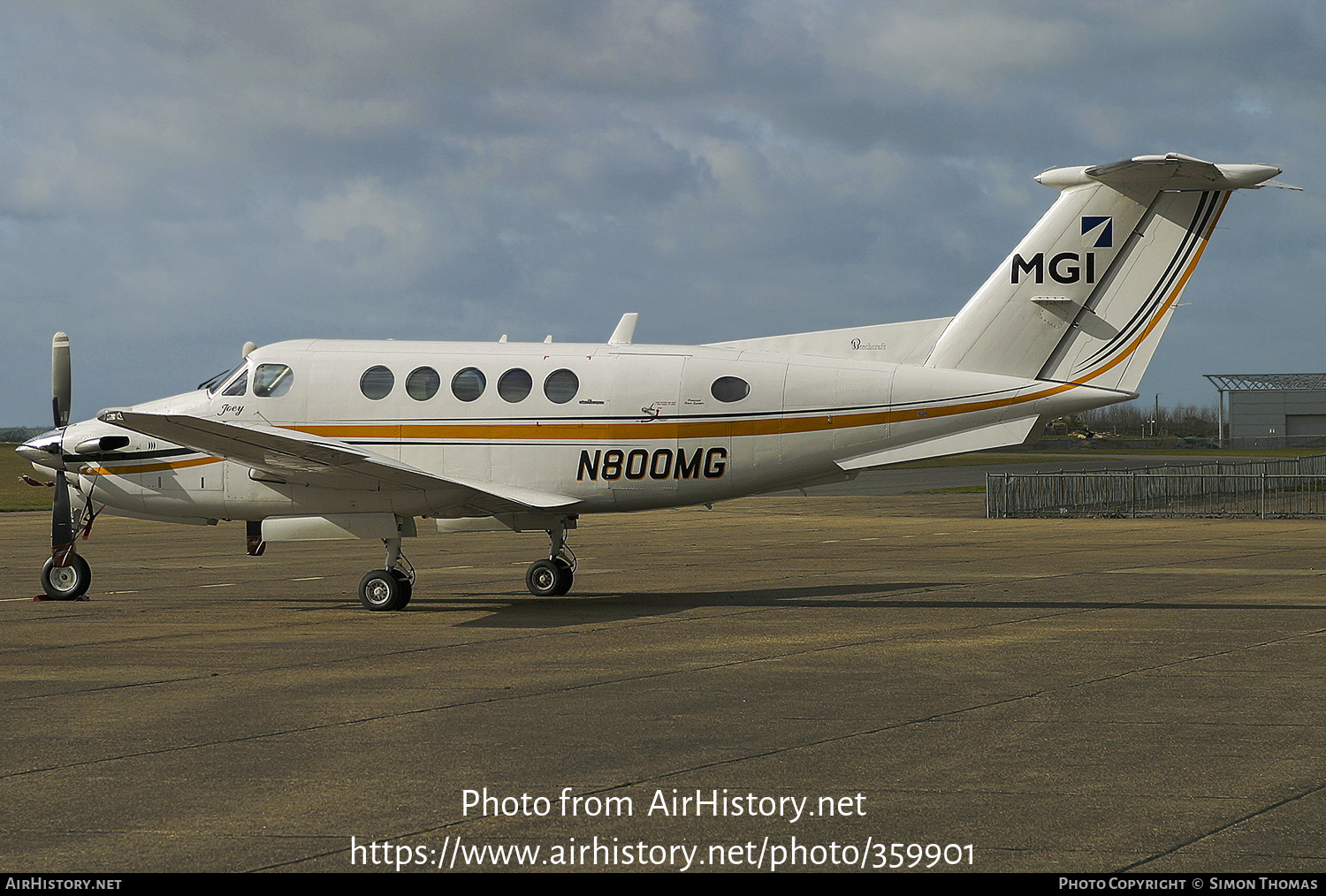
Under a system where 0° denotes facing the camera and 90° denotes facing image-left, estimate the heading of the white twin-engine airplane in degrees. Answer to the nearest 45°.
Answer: approximately 90°

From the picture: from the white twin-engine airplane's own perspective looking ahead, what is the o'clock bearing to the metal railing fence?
The metal railing fence is roughly at 4 o'clock from the white twin-engine airplane.
